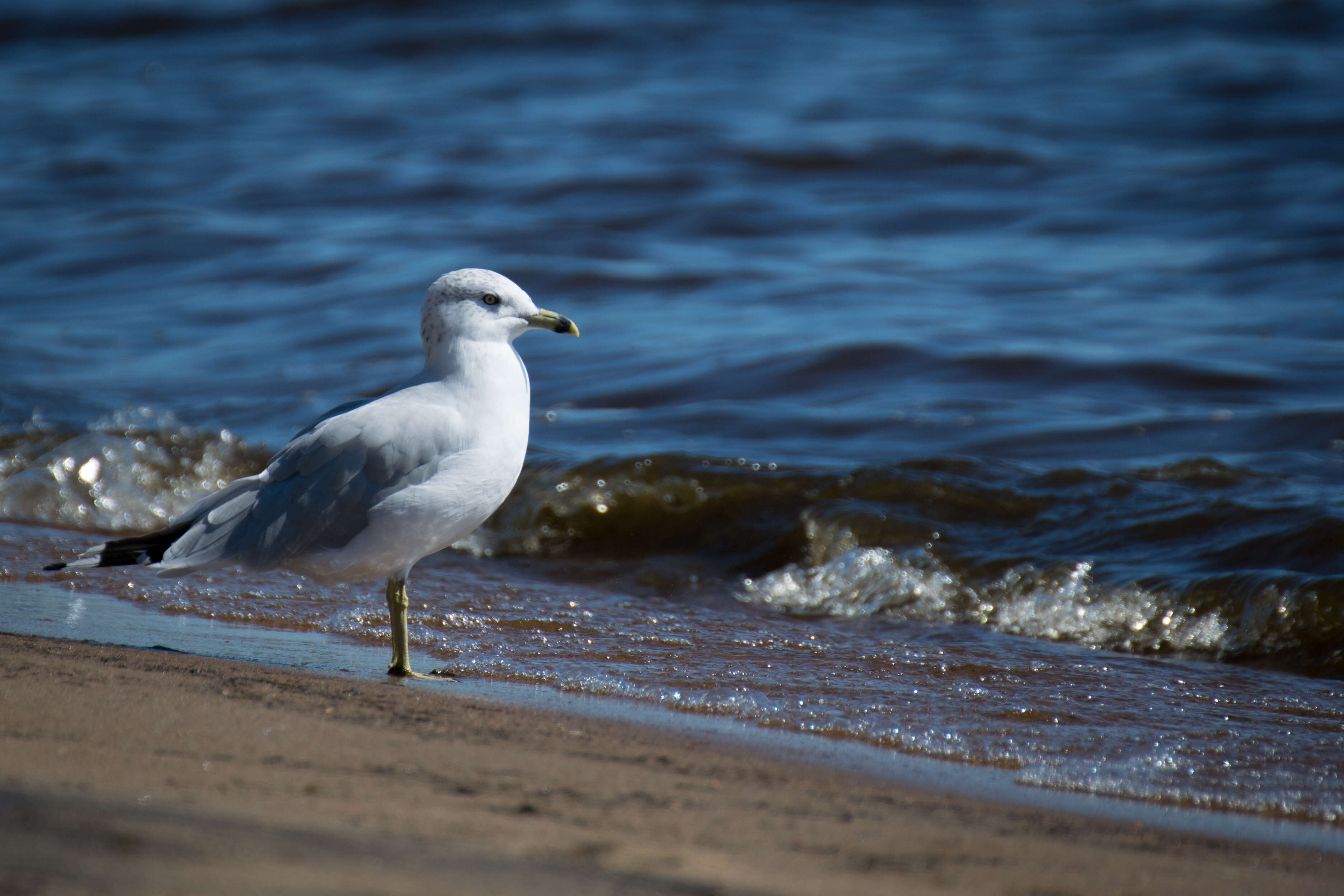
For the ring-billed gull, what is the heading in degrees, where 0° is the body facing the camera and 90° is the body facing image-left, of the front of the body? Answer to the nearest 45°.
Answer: approximately 270°

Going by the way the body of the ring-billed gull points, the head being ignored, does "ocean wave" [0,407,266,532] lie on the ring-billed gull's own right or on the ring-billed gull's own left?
on the ring-billed gull's own left
